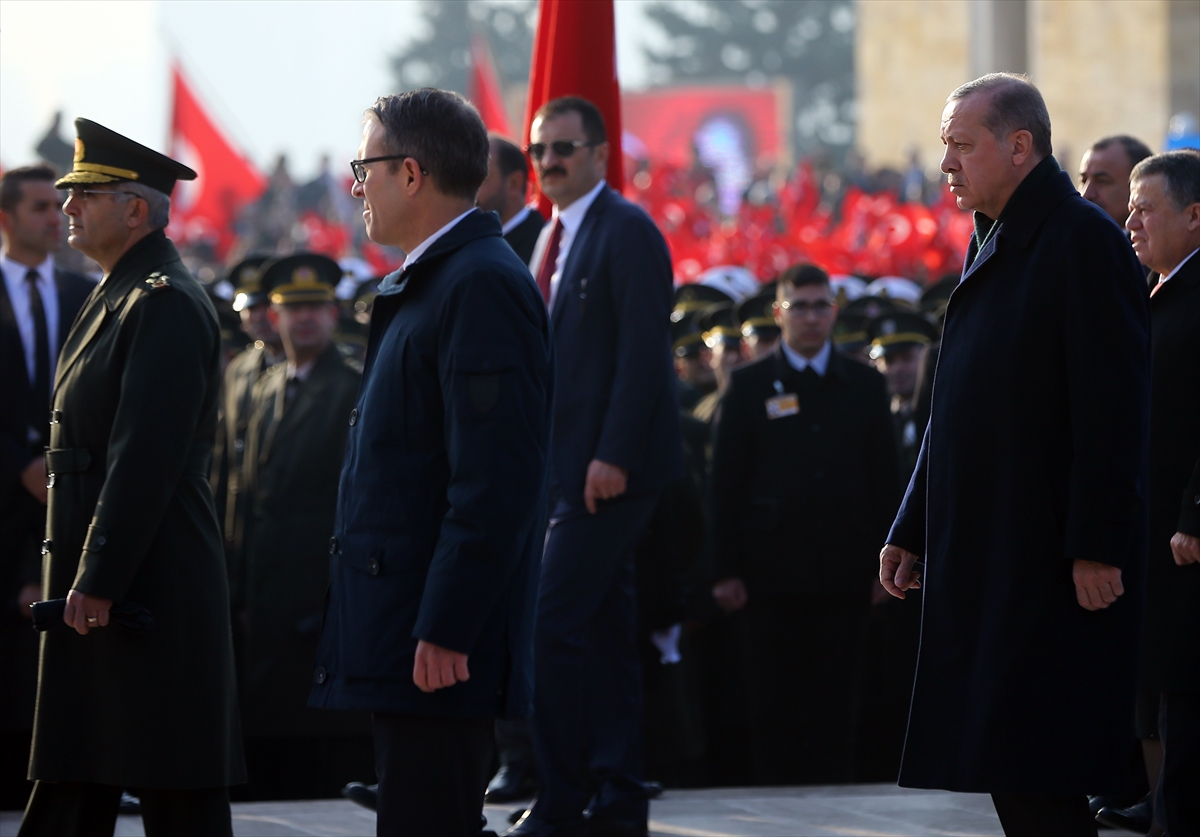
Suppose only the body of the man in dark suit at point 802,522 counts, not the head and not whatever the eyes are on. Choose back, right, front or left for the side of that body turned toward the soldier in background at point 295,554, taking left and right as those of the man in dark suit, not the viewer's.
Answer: right

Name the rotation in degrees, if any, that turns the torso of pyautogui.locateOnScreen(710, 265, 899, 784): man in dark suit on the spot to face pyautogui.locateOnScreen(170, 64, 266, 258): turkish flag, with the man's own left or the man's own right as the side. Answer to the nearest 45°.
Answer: approximately 135° to the man's own right

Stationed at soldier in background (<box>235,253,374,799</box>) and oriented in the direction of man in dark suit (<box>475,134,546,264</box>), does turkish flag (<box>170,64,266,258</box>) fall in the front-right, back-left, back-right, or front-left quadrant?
back-left

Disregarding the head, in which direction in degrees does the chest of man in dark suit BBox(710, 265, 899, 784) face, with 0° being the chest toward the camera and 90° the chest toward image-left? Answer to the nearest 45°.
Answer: approximately 0°

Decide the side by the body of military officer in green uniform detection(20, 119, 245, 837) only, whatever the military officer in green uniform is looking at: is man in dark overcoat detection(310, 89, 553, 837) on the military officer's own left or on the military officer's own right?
on the military officer's own left

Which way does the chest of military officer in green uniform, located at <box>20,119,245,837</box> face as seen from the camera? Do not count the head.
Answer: to the viewer's left

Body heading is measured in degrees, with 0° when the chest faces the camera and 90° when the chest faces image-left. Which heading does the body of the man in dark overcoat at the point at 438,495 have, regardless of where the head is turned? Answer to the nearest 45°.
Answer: approximately 90°

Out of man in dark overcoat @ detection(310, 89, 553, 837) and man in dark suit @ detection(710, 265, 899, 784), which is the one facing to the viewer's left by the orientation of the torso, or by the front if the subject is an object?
the man in dark overcoat

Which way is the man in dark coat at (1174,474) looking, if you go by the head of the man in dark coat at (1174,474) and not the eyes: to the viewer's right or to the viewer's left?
to the viewer's left
